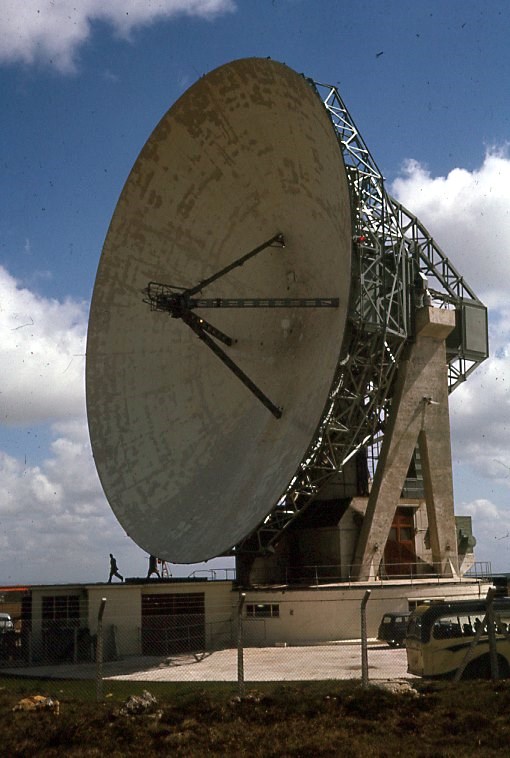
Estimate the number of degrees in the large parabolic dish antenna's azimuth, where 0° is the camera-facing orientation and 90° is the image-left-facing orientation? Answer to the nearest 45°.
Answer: approximately 45°

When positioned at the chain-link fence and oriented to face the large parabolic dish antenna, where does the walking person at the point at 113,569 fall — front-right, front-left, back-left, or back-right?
front-left

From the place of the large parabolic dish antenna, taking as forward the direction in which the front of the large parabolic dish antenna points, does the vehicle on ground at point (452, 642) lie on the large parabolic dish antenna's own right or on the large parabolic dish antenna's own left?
on the large parabolic dish antenna's own left
